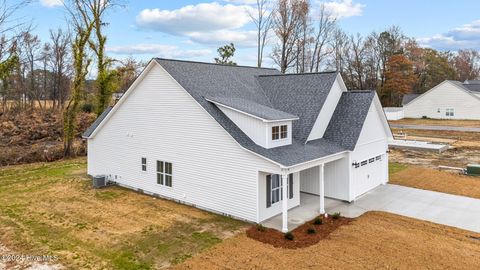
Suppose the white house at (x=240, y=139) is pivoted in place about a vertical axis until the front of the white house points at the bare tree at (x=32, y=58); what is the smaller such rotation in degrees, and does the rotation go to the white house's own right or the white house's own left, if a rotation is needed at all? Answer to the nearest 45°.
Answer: approximately 180°

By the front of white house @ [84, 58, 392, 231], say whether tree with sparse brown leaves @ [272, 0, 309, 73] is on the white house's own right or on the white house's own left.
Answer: on the white house's own left

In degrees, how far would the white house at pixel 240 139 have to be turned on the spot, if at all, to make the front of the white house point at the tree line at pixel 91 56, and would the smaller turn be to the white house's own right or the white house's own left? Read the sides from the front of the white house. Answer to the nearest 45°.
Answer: approximately 180°

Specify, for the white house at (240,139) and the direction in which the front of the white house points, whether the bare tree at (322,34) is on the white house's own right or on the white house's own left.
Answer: on the white house's own left

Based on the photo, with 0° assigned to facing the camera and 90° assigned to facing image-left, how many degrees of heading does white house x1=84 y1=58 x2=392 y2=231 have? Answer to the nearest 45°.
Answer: approximately 315°

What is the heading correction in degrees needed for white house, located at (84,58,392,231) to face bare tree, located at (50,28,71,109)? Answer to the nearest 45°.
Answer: approximately 180°
